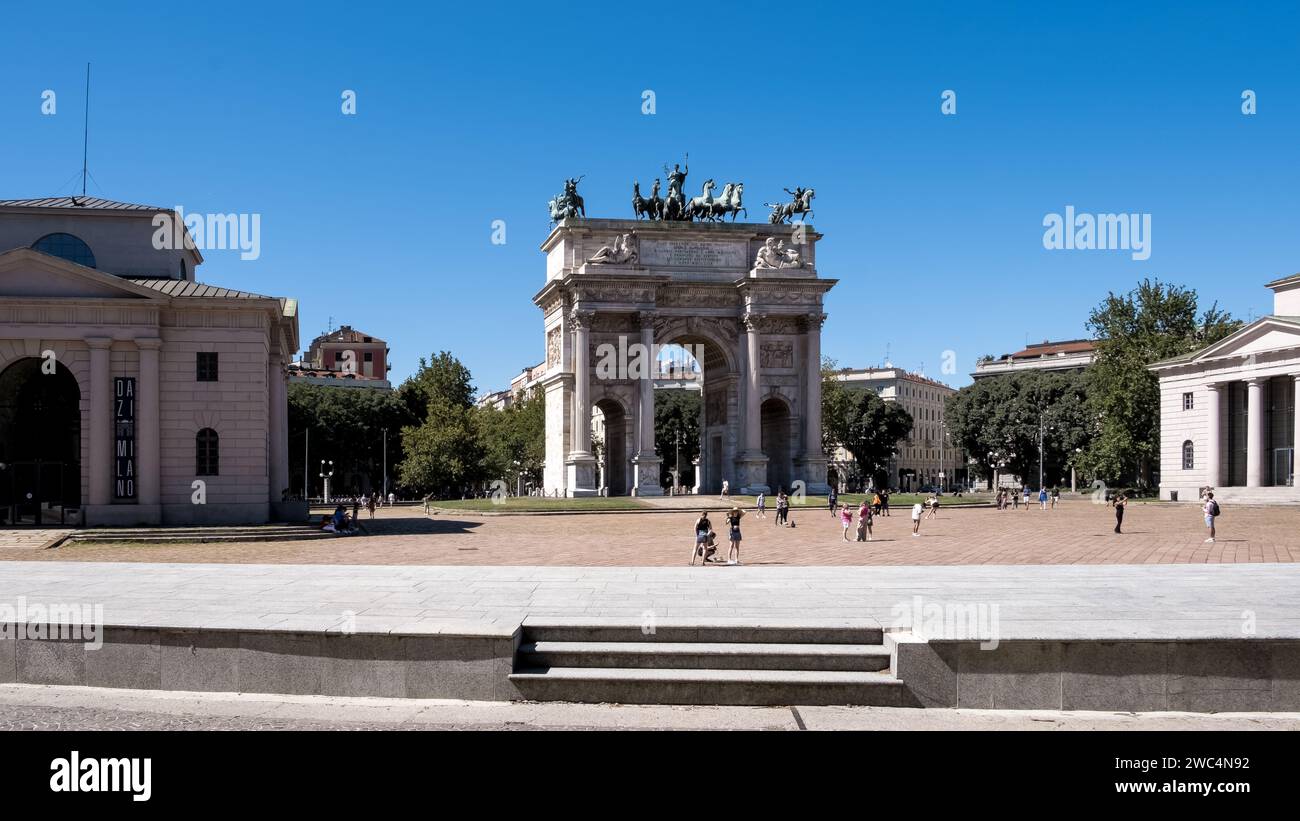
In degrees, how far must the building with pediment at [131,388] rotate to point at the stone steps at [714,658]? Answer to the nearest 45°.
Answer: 0° — it already faces it

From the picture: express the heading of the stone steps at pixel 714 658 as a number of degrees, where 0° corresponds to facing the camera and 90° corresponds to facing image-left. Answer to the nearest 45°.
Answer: approximately 0°

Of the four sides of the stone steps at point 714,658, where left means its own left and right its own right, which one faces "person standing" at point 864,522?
back

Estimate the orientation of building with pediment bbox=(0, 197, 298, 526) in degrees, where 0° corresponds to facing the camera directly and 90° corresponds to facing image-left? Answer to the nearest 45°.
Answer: approximately 0°

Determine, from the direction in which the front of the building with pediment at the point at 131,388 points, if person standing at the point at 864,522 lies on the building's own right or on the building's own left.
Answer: on the building's own left

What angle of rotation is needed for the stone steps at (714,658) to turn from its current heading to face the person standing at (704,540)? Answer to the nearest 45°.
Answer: approximately 180°

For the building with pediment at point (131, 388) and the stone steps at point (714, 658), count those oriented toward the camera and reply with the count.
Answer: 2

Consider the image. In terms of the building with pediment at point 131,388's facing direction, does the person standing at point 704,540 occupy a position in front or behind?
in front
